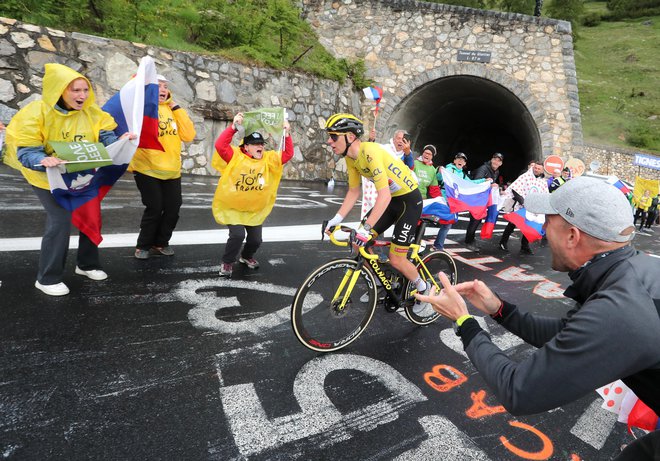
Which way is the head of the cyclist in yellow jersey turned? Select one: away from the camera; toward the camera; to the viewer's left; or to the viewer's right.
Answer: to the viewer's left

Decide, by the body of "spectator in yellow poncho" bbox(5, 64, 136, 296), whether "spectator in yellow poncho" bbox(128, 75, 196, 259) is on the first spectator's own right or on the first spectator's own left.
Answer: on the first spectator's own left

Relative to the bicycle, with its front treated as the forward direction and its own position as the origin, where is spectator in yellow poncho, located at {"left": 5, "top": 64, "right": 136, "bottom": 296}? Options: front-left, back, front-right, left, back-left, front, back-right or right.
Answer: front-right

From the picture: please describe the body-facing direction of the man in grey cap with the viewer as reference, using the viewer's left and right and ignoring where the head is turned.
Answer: facing to the left of the viewer

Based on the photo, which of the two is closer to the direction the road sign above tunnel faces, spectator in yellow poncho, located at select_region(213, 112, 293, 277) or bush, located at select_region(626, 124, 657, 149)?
the spectator in yellow poncho

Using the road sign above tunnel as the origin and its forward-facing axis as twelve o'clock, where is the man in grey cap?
The man in grey cap is roughly at 12 o'clock from the road sign above tunnel.

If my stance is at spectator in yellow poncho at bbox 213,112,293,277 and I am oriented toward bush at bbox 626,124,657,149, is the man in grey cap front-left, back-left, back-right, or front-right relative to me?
back-right

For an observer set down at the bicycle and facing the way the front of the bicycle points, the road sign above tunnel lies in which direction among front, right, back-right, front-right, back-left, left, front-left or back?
back-right

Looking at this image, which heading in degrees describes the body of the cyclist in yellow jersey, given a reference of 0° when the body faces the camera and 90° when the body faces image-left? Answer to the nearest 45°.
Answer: approximately 45°

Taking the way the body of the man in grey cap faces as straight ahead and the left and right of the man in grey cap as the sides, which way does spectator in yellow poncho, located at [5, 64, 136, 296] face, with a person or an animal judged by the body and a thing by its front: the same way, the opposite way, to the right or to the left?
the opposite way
